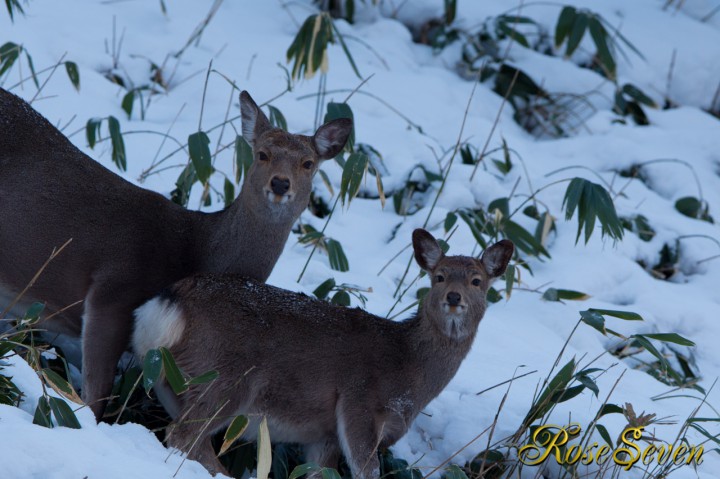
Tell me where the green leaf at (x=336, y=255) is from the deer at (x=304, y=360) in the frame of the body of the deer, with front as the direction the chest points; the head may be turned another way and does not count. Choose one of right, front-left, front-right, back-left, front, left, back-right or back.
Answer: left

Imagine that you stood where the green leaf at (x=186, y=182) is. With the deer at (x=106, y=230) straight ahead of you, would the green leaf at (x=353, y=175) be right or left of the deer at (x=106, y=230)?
left

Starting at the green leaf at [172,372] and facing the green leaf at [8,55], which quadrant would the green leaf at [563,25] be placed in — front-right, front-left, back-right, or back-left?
front-right

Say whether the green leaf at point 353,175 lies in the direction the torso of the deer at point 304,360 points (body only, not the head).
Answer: no

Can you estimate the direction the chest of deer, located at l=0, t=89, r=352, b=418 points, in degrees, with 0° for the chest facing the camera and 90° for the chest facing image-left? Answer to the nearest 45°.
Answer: approximately 270°

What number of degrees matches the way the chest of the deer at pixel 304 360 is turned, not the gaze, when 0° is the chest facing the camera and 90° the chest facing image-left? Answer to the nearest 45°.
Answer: approximately 270°

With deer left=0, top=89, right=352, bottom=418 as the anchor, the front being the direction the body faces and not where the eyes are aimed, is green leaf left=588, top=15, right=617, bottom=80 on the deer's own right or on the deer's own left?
on the deer's own left

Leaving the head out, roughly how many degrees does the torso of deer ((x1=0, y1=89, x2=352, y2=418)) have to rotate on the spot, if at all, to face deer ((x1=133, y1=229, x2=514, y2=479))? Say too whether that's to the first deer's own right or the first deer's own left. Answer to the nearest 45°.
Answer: approximately 45° to the first deer's own right

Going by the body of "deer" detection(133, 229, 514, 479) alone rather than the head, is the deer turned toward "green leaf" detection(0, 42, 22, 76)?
no

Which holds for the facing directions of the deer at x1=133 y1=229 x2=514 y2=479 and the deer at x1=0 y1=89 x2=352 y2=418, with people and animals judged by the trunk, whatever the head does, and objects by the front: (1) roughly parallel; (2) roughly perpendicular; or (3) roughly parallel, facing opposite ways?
roughly parallel

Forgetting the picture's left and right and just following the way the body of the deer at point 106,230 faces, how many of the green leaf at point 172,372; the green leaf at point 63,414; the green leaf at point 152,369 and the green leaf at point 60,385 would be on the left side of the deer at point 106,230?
0

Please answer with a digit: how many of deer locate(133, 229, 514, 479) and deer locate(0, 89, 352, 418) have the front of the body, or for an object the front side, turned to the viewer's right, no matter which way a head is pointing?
2

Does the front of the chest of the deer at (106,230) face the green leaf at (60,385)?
no
